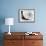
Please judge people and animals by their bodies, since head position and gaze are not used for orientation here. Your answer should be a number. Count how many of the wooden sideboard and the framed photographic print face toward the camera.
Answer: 2

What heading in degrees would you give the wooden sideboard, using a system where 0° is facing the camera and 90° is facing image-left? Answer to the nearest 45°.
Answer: approximately 0°

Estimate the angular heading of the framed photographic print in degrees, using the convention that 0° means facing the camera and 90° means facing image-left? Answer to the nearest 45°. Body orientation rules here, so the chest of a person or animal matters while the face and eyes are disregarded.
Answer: approximately 0°
